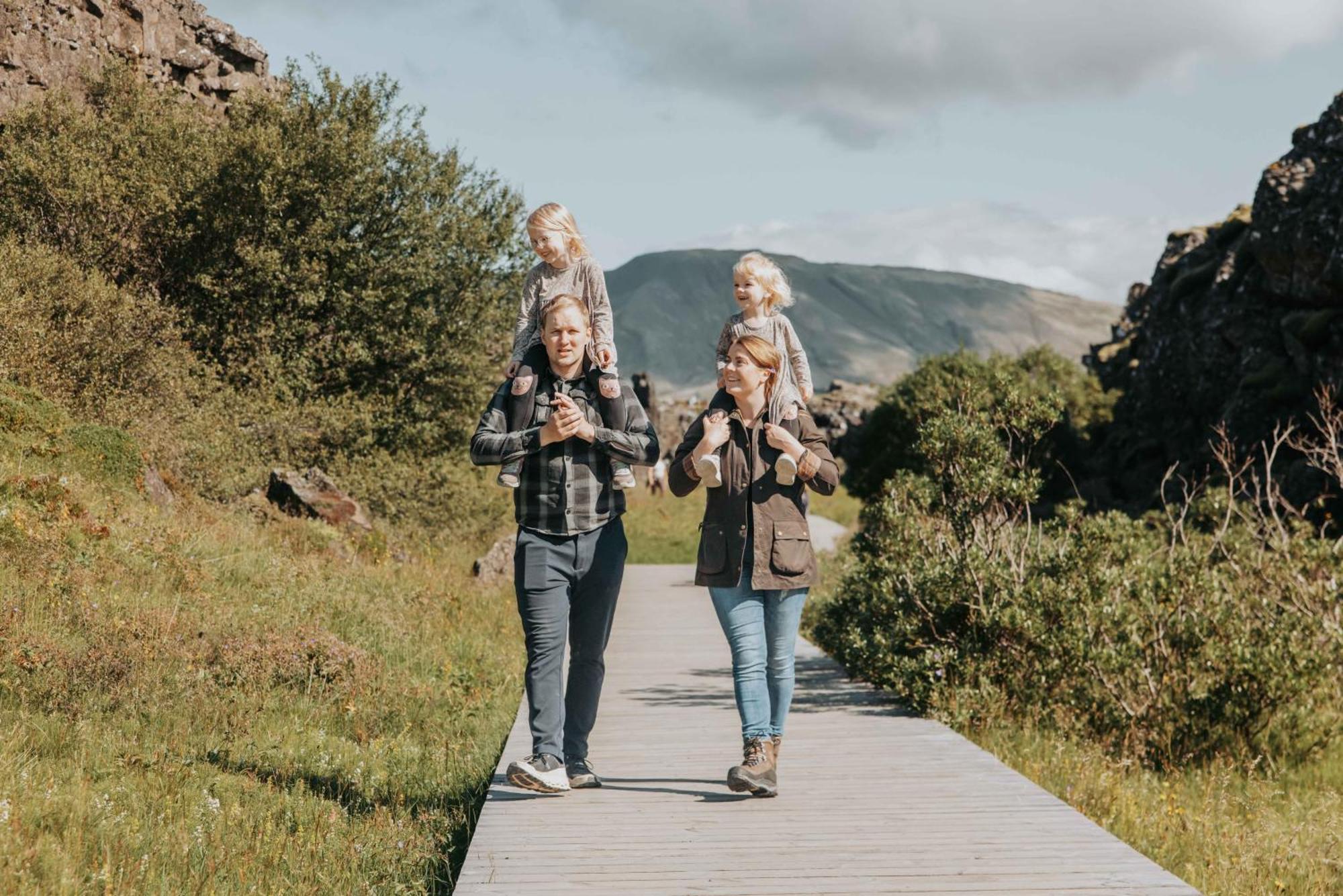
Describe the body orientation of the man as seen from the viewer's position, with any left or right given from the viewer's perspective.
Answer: facing the viewer

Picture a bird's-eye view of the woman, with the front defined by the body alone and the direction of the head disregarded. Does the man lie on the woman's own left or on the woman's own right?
on the woman's own right

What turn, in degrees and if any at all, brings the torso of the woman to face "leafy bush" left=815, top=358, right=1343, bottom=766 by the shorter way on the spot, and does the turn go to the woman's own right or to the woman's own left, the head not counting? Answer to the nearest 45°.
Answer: approximately 135° to the woman's own left

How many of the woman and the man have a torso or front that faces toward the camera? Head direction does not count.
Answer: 2

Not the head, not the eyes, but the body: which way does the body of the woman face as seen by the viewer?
toward the camera

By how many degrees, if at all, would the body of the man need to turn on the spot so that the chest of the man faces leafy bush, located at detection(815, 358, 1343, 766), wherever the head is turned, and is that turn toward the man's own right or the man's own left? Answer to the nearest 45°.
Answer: approximately 135° to the man's own left

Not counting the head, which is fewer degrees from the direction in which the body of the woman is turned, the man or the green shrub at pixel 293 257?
the man

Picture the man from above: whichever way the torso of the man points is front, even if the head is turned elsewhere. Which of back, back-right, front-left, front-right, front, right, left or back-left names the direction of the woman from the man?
left
